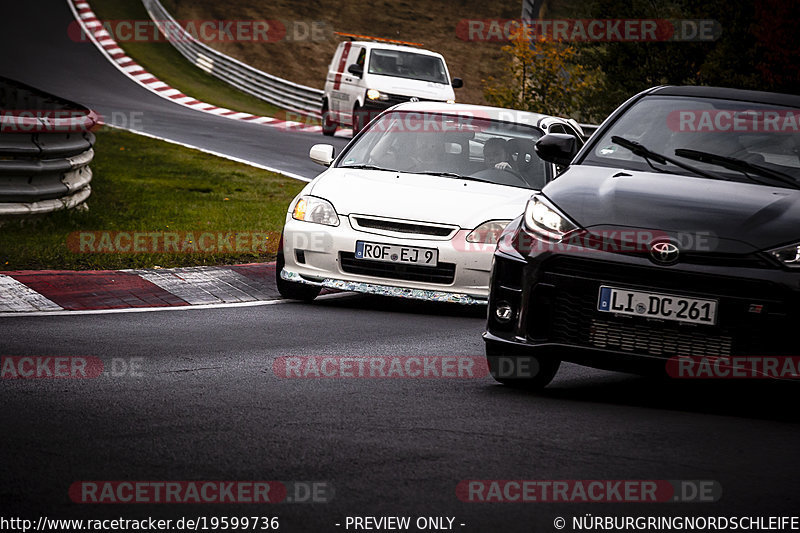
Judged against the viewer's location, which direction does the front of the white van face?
facing the viewer and to the right of the viewer

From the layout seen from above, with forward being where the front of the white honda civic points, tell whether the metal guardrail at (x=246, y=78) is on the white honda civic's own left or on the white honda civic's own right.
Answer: on the white honda civic's own right

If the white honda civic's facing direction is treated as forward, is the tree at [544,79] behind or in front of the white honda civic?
behind

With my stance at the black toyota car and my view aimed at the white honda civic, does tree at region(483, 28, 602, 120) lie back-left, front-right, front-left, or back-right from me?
front-right

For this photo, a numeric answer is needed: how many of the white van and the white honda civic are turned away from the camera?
0

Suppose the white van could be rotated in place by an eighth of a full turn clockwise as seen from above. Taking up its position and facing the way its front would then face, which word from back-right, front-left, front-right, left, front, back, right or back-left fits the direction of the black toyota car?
front

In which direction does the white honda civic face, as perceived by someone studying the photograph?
facing the viewer and to the left of the viewer

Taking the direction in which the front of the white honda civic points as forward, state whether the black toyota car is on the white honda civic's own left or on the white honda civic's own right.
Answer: on the white honda civic's own left

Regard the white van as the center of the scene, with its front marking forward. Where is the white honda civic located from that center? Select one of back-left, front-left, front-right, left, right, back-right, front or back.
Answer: front-right

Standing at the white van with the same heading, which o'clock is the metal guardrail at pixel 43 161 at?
The metal guardrail is roughly at 2 o'clock from the white van.
